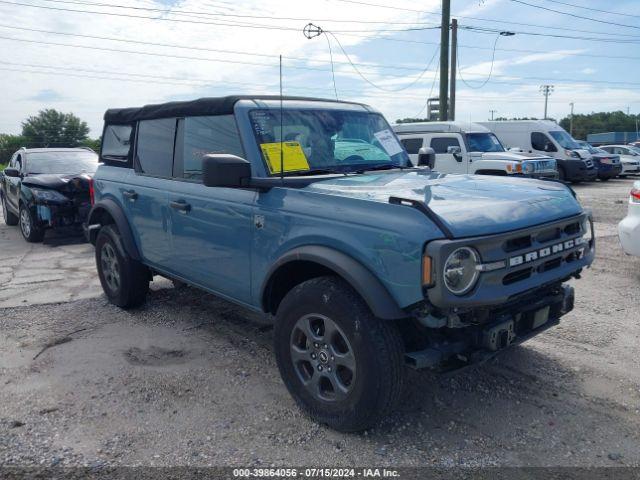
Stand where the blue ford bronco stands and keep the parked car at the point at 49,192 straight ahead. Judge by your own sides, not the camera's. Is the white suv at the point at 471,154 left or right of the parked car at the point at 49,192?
right

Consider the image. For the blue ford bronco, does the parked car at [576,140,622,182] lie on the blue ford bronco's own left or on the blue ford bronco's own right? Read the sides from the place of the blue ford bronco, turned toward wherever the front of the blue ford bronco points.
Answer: on the blue ford bronco's own left

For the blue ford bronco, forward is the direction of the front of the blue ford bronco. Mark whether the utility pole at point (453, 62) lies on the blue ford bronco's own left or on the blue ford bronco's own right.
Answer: on the blue ford bronco's own left

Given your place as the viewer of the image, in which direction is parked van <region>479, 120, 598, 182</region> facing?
facing the viewer and to the right of the viewer

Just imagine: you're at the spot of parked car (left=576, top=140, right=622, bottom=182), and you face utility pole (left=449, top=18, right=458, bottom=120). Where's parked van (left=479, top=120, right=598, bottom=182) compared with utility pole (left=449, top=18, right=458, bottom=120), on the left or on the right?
left

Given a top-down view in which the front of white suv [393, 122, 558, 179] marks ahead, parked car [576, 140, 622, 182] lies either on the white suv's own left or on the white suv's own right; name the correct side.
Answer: on the white suv's own left

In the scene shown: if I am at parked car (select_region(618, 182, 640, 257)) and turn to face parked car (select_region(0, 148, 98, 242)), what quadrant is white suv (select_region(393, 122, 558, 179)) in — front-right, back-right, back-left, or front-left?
front-right

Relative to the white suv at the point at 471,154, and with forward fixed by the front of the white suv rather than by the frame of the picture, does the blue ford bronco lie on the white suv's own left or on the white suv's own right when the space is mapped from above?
on the white suv's own right

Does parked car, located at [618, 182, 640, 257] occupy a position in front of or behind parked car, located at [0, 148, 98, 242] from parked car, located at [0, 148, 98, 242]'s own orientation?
in front

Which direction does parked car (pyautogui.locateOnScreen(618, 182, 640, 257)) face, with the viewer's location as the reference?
facing away from the viewer and to the right of the viewer

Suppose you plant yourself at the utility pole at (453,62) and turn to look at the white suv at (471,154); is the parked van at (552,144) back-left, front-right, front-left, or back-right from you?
front-left
